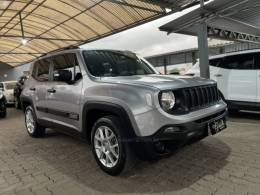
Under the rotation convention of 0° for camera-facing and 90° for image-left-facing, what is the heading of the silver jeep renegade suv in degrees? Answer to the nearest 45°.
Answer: approximately 315°

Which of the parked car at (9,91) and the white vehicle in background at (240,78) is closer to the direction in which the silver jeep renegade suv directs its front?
the white vehicle in background

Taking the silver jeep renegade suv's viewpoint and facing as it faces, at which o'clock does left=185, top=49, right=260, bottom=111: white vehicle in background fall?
The white vehicle in background is roughly at 9 o'clock from the silver jeep renegade suv.

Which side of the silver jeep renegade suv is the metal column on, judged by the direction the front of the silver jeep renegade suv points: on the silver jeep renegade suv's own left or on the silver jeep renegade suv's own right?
on the silver jeep renegade suv's own left

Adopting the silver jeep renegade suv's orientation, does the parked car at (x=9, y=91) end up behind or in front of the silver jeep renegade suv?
behind
